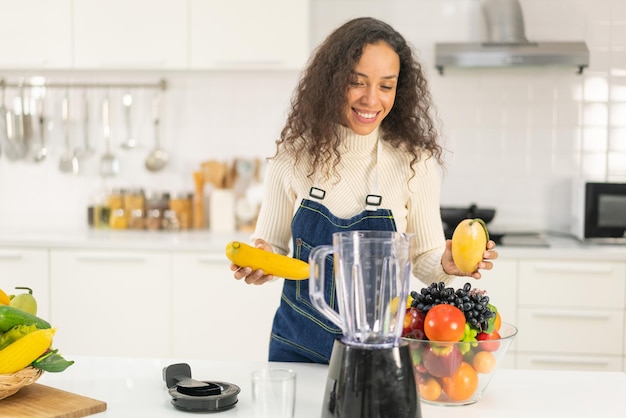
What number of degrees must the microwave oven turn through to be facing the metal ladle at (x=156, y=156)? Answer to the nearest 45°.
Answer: approximately 90° to its right

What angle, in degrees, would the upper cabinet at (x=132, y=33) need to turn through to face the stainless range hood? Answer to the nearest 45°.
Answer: approximately 90° to its left

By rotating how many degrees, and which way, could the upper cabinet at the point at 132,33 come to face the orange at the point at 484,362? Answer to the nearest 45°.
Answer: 0° — it already faces it

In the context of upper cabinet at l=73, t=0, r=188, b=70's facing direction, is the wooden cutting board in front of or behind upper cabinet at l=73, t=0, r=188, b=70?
in front

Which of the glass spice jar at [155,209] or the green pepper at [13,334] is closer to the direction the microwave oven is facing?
the green pepper

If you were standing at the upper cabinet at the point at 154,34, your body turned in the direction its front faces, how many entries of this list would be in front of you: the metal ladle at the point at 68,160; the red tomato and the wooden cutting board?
2

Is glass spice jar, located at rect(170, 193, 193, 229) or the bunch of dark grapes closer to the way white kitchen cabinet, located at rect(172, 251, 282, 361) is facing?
the bunch of dark grapes

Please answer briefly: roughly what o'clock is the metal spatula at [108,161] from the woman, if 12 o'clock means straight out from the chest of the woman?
The metal spatula is roughly at 5 o'clock from the woman.

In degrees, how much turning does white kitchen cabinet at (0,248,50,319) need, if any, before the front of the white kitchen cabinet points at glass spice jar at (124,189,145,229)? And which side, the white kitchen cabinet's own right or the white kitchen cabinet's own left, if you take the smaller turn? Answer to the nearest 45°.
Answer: approximately 135° to the white kitchen cabinet's own left

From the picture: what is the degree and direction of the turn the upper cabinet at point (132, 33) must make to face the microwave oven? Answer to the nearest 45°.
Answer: approximately 90° to its left

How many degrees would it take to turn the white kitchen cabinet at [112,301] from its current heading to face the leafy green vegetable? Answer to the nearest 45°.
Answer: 0° — it already faces it
